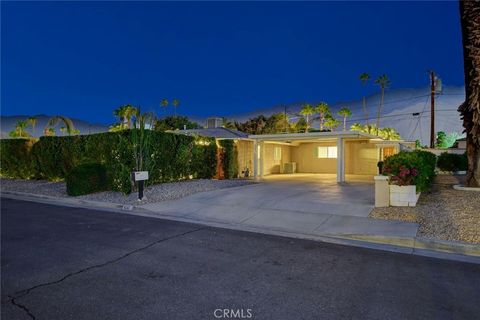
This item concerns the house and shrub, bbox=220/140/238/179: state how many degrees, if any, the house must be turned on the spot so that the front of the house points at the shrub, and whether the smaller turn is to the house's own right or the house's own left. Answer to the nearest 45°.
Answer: approximately 45° to the house's own right

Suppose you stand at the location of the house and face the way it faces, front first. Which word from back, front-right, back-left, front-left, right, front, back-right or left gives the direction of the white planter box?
front

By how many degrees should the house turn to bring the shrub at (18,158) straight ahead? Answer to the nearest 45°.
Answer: approximately 45° to its right

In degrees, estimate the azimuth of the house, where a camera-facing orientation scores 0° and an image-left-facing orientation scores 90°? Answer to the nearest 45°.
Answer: approximately 0°

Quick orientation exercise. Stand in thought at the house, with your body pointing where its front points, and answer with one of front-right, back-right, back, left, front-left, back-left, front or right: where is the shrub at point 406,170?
front

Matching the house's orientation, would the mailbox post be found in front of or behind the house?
in front

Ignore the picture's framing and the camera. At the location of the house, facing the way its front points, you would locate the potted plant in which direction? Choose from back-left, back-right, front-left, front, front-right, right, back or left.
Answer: front

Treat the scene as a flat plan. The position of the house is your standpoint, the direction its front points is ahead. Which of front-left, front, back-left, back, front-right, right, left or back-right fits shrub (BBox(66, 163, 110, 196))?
front-right

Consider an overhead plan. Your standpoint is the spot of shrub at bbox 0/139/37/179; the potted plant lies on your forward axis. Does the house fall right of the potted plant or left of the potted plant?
left

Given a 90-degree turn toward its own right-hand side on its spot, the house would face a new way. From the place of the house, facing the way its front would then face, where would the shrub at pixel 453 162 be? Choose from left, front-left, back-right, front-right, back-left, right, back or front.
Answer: back

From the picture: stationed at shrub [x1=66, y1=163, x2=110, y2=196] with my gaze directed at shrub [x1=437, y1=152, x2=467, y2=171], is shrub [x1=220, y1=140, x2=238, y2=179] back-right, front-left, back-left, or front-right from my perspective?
front-left
